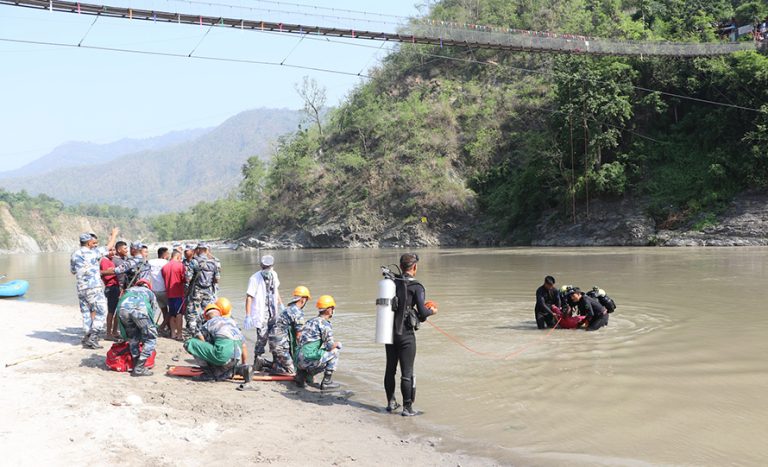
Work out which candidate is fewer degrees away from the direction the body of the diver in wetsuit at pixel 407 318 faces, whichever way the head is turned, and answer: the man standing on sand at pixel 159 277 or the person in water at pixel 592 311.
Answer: the person in water

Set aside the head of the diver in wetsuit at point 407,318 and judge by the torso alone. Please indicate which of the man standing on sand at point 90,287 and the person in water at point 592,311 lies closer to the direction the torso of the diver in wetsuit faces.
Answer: the person in water

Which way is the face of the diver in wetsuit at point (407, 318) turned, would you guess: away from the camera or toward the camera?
away from the camera

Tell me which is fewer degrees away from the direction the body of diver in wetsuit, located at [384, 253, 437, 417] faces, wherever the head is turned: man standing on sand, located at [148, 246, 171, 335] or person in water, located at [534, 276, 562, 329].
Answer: the person in water

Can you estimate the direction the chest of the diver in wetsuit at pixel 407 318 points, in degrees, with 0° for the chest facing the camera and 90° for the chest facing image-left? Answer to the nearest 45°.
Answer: approximately 225°

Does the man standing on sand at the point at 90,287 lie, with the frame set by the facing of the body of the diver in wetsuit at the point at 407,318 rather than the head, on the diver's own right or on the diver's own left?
on the diver's own left

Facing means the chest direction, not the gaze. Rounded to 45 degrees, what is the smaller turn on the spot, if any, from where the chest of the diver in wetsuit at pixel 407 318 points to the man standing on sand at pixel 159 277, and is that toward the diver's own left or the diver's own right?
approximately 90° to the diver's own left

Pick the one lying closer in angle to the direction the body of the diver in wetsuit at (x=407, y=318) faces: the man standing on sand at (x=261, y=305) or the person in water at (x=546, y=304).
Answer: the person in water

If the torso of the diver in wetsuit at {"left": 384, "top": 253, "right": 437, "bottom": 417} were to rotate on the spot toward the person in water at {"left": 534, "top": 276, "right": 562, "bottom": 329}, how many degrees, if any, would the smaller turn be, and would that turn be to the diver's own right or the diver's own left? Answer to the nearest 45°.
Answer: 0° — they already face them

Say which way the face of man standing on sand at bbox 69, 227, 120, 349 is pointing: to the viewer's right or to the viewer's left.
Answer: to the viewer's right

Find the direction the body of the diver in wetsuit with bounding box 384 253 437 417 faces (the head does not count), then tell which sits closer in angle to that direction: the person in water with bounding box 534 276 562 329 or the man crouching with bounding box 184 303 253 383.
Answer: the person in water

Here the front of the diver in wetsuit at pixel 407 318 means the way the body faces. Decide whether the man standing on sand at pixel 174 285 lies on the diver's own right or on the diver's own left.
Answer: on the diver's own left

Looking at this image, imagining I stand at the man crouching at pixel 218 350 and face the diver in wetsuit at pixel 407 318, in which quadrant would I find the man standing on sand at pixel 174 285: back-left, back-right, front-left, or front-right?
back-left
